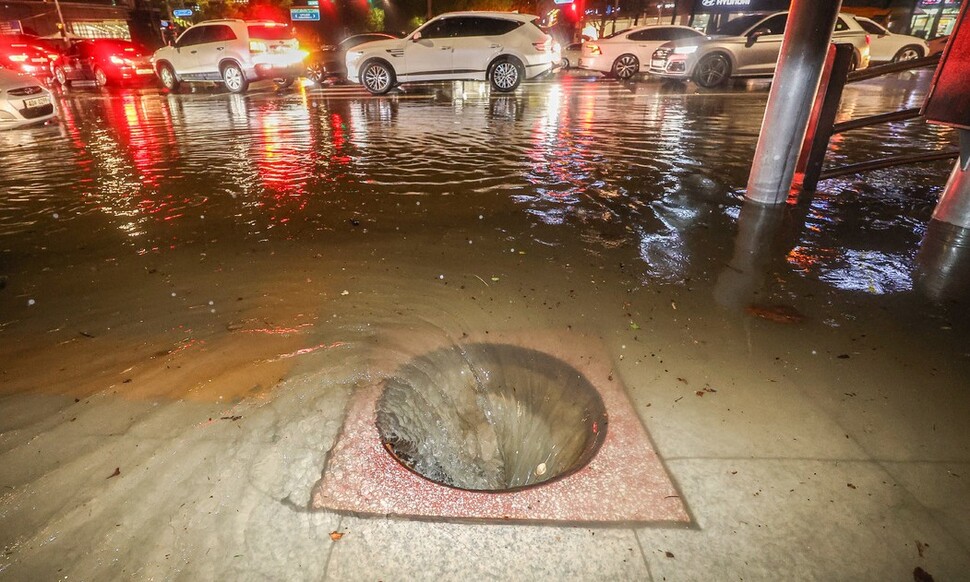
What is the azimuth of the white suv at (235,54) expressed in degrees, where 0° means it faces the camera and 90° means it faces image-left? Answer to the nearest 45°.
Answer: approximately 135°

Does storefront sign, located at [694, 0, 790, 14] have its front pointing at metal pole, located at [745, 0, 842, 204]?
yes

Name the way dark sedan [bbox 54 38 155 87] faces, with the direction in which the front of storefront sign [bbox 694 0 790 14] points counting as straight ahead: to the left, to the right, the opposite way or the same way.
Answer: to the right

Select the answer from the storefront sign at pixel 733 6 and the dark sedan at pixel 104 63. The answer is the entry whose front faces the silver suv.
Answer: the storefront sign

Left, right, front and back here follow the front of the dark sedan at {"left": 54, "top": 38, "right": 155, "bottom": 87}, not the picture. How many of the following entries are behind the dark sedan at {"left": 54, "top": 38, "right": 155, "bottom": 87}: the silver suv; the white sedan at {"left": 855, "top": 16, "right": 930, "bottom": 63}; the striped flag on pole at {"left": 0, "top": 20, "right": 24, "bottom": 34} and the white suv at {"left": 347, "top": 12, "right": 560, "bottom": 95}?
3

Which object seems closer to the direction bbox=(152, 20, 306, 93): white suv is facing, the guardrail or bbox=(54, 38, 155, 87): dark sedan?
the dark sedan

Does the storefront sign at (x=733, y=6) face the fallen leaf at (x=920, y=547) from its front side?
yes

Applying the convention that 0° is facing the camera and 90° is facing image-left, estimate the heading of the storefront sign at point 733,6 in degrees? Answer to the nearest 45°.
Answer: approximately 0°

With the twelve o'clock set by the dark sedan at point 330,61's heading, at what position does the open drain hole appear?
The open drain hole is roughly at 9 o'clock from the dark sedan.

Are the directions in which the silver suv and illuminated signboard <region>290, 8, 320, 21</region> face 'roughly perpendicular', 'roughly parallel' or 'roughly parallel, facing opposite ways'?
roughly perpendicular
